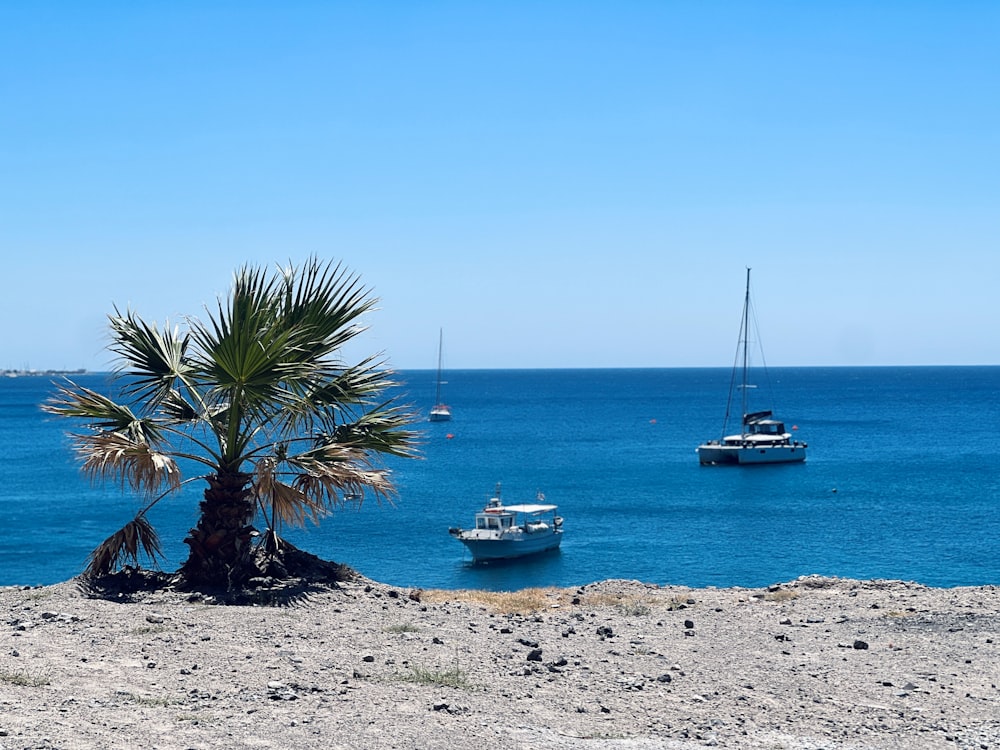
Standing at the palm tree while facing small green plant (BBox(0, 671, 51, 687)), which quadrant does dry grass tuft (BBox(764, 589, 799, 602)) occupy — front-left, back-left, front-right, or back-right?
back-left

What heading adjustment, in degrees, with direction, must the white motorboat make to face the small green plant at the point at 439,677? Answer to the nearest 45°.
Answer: approximately 45° to its left

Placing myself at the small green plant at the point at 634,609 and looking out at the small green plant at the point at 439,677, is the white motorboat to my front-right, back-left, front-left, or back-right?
back-right

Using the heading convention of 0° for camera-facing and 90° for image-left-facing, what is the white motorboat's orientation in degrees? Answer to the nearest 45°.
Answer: approximately 45°

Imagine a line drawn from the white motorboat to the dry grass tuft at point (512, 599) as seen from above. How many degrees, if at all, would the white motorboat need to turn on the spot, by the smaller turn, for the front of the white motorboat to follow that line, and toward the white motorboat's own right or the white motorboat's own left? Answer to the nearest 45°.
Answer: approximately 45° to the white motorboat's own left

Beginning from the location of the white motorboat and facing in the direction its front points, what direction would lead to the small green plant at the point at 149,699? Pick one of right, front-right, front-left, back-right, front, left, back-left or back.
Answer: front-left

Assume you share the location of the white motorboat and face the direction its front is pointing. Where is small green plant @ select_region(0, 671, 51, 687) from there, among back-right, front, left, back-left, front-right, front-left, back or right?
front-left
